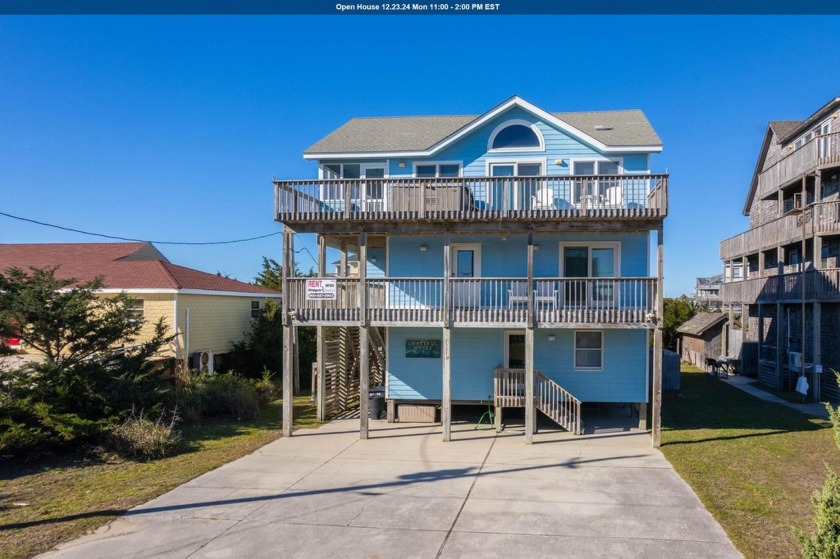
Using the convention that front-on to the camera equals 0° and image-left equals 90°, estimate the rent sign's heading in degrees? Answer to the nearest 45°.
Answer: approximately 0°

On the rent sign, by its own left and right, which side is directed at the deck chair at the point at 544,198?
left

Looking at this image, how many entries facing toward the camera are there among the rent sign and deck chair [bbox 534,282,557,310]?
2

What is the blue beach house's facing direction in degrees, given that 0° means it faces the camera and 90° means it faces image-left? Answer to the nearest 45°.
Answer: approximately 0°
